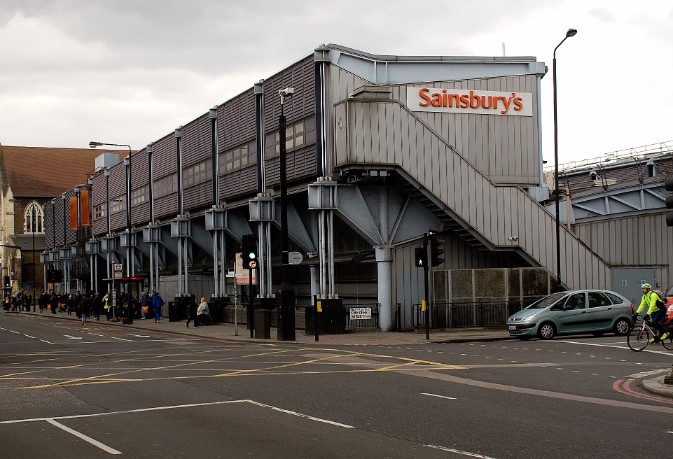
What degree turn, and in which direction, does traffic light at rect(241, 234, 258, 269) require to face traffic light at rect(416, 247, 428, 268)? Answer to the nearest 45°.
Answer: approximately 45° to its left

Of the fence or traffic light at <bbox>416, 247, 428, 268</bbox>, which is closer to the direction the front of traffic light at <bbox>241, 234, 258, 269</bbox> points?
the traffic light

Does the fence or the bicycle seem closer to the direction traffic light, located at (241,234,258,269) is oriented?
the bicycle

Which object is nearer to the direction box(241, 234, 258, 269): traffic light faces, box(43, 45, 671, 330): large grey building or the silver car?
the silver car

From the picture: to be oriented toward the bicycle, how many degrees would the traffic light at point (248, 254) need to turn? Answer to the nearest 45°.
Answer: approximately 45° to its left

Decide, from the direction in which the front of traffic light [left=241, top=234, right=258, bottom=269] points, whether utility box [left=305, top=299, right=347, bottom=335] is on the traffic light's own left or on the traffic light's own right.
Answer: on the traffic light's own left

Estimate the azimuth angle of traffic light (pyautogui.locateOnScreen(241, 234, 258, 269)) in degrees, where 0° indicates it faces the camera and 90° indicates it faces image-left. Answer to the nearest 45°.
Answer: approximately 0°
